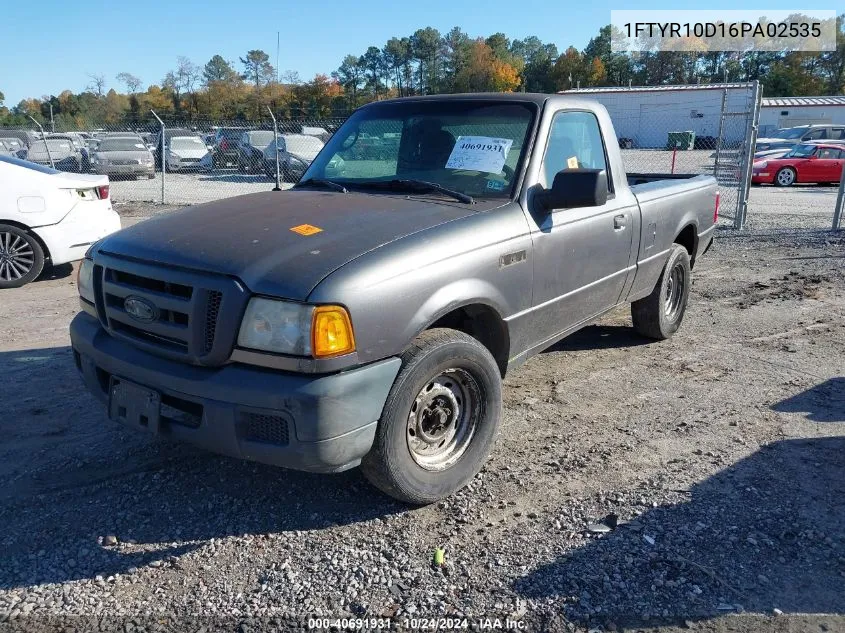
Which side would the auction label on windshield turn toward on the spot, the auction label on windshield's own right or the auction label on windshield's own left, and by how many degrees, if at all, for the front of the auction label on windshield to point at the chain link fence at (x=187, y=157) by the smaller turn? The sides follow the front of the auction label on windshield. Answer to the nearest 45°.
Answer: approximately 90° to the auction label on windshield's own right

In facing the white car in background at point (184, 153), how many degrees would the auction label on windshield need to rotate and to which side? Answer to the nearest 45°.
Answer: approximately 90° to its right

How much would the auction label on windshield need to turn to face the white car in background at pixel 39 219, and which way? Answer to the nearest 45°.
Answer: approximately 90° to its right

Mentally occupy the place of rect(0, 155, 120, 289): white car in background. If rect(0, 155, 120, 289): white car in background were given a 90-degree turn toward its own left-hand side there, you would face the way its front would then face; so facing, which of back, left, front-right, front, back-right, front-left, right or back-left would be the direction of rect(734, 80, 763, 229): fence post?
left

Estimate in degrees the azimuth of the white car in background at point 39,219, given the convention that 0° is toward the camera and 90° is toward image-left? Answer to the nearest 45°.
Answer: approximately 90°

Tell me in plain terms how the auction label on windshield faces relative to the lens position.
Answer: facing the viewer and to the left of the viewer

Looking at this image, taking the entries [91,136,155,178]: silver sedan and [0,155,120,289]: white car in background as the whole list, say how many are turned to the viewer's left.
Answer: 1

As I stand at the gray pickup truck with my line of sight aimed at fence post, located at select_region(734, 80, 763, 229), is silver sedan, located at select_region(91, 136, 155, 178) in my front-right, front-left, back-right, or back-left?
front-left
